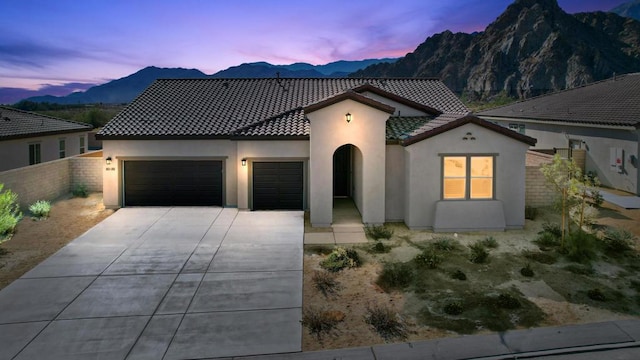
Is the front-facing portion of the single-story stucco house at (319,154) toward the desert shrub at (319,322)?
yes

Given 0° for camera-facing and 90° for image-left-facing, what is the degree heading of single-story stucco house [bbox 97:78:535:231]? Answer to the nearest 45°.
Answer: approximately 0°

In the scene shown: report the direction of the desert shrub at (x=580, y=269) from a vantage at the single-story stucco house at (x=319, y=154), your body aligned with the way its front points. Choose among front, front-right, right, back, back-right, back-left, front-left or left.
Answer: front-left

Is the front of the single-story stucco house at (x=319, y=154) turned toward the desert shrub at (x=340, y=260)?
yes

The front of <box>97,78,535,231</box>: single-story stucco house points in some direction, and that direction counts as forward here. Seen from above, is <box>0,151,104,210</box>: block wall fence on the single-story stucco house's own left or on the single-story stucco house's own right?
on the single-story stucco house's own right

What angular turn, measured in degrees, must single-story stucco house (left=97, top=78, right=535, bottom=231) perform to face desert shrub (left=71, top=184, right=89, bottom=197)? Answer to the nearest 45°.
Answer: approximately 90° to its right

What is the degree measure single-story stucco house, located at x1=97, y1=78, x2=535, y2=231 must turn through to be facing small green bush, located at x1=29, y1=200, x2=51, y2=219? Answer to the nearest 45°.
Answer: approximately 90° to its right

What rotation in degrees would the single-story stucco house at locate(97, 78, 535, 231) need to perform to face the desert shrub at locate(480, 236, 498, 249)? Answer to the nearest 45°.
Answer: approximately 45° to its left

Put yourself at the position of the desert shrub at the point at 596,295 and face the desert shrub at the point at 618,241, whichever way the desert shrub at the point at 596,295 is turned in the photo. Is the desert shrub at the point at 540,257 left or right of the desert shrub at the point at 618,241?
left

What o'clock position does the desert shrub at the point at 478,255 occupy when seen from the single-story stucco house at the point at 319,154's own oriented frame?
The desert shrub is roughly at 11 o'clock from the single-story stucco house.

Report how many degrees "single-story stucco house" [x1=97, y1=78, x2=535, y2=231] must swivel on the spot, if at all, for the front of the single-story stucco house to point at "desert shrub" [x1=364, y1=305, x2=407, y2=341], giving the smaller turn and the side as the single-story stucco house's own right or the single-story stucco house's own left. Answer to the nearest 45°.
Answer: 0° — it already faces it
